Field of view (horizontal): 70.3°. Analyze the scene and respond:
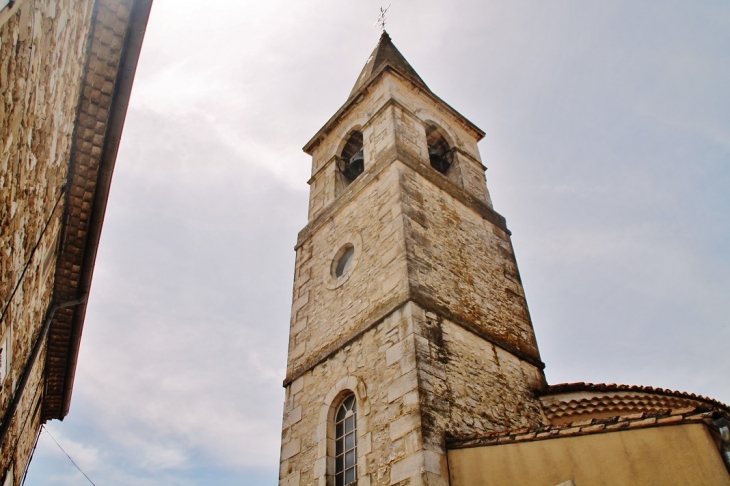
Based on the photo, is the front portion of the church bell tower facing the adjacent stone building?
yes

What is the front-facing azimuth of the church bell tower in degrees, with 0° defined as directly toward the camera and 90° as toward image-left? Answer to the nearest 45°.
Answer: approximately 45°
